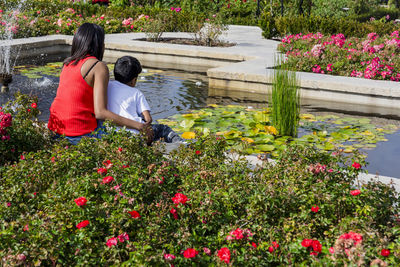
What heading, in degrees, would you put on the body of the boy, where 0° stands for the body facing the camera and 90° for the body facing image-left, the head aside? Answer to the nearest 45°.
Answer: approximately 225°

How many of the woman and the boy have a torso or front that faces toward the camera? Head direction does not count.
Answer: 0

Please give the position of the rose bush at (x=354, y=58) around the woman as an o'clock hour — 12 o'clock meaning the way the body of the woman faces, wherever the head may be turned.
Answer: The rose bush is roughly at 12 o'clock from the woman.

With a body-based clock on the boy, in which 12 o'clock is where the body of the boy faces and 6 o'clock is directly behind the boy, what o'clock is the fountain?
The fountain is roughly at 10 o'clock from the boy.

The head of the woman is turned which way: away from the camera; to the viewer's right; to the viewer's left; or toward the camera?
away from the camera

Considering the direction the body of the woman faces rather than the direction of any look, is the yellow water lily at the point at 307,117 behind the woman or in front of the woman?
in front

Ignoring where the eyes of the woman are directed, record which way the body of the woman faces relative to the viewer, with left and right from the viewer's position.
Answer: facing away from the viewer and to the right of the viewer

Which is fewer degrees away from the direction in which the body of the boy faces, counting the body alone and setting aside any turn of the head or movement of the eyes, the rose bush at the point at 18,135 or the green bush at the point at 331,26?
the green bush

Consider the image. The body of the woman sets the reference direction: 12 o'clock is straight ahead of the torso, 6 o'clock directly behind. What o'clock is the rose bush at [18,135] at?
The rose bush is roughly at 8 o'clock from the woman.

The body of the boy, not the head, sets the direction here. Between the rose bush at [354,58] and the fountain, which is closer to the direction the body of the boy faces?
the rose bush

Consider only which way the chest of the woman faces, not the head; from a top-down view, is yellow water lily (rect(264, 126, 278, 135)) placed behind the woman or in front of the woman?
in front
